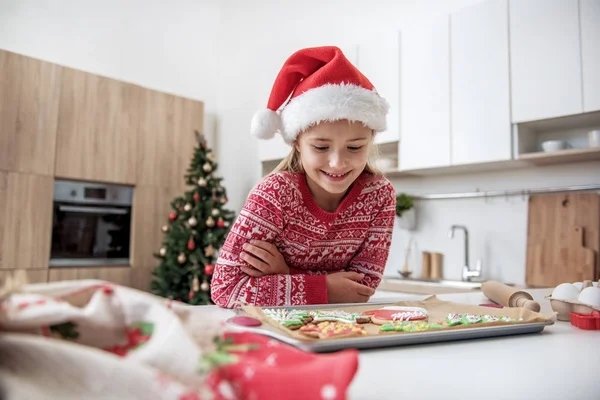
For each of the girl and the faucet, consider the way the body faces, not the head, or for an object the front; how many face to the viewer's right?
0

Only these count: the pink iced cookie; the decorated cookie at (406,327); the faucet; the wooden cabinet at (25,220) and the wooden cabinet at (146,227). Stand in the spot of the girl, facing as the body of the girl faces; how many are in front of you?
2

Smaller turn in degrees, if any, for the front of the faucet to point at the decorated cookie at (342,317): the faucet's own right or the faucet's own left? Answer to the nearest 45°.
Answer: approximately 45° to the faucet's own left

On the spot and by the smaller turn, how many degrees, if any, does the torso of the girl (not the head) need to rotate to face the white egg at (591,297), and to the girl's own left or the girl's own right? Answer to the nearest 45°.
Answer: approximately 45° to the girl's own left

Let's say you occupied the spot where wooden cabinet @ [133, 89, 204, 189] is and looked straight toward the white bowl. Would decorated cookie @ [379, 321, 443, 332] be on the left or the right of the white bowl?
right

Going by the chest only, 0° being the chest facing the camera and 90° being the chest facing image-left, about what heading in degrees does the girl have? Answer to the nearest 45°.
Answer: approximately 0°

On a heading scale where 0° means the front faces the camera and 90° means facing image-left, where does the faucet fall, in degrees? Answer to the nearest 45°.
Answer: approximately 45°

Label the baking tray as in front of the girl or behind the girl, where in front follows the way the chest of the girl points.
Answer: in front

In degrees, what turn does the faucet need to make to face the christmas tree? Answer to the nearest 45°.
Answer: approximately 45° to its right

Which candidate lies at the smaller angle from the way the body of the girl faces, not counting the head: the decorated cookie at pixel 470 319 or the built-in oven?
the decorated cookie
